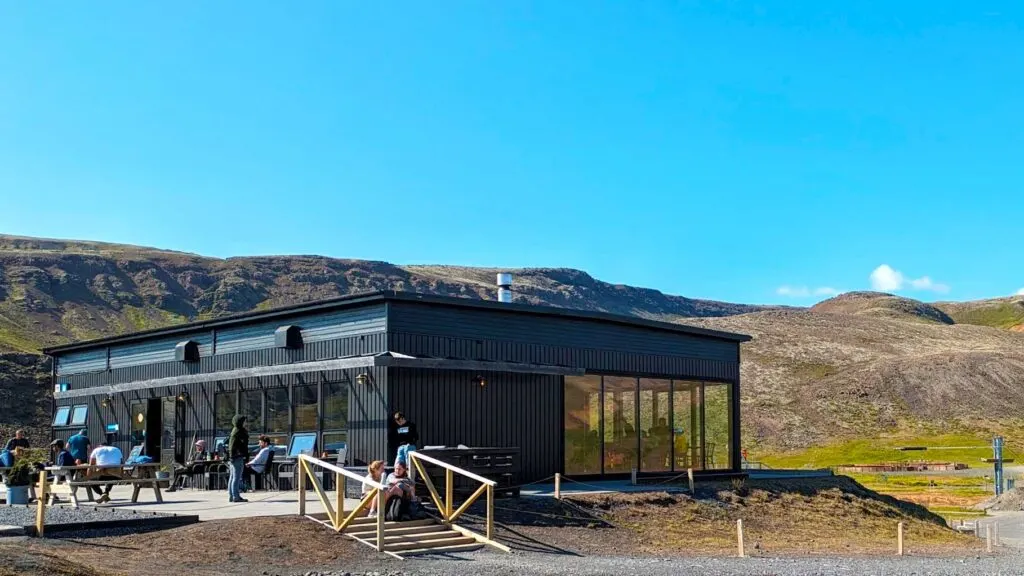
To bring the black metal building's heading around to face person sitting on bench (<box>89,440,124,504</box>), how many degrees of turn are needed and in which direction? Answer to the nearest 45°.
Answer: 0° — it already faces them

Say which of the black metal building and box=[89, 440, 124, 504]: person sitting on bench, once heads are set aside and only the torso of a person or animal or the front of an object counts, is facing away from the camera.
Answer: the person sitting on bench

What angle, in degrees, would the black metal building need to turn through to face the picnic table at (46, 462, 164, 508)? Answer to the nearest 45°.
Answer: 0° — it already faces it

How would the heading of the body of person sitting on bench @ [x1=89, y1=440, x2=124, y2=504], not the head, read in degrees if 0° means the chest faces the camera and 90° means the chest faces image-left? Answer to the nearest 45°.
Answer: approximately 180°

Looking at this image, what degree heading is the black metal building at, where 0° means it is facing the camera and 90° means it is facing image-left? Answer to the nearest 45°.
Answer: approximately 45°

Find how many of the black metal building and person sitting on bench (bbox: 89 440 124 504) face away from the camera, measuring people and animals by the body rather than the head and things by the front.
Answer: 1

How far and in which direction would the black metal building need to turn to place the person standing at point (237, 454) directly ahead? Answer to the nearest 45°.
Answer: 0° — it already faces them
